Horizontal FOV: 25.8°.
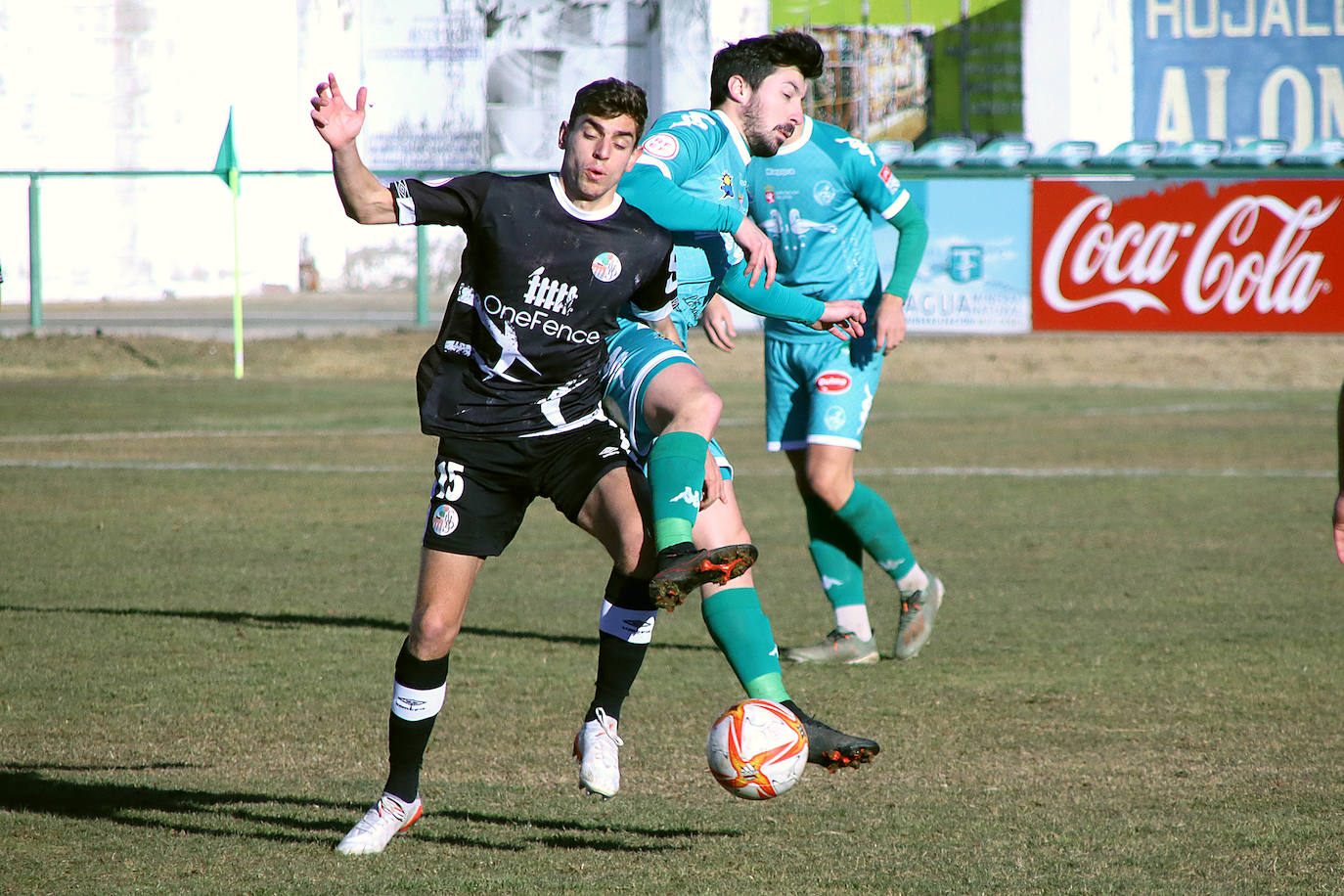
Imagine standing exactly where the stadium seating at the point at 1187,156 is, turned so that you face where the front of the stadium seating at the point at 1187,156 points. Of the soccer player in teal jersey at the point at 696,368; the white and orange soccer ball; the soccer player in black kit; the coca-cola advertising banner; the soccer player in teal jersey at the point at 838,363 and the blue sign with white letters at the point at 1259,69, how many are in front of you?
5

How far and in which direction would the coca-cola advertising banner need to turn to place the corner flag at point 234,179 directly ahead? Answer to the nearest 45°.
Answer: approximately 45° to its right

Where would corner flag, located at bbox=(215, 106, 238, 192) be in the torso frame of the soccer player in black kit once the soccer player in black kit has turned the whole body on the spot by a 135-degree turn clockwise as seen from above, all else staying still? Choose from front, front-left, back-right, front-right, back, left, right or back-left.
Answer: front-right

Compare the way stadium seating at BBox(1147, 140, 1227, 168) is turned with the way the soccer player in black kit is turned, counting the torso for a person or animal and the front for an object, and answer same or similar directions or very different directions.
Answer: same or similar directions

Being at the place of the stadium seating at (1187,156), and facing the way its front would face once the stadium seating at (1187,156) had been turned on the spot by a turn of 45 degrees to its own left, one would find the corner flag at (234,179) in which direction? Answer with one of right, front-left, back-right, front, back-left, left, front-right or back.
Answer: right

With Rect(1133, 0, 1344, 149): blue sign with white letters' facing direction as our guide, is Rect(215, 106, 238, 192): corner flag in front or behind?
in front

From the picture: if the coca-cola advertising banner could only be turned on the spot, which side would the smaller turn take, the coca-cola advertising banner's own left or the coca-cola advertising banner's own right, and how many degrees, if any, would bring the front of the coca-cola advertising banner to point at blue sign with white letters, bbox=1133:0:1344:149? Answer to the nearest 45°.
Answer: approximately 180°

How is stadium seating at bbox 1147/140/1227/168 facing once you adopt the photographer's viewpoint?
facing the viewer

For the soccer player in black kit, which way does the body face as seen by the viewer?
toward the camera

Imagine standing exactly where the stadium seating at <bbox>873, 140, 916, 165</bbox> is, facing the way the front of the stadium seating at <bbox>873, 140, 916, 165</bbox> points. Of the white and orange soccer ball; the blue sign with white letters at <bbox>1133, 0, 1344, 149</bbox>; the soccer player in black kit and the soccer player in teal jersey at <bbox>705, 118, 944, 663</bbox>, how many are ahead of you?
3

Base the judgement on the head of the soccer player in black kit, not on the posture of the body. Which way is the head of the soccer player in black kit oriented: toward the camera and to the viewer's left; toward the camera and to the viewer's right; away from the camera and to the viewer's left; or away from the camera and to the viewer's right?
toward the camera and to the viewer's right

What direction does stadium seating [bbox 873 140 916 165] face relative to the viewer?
toward the camera
